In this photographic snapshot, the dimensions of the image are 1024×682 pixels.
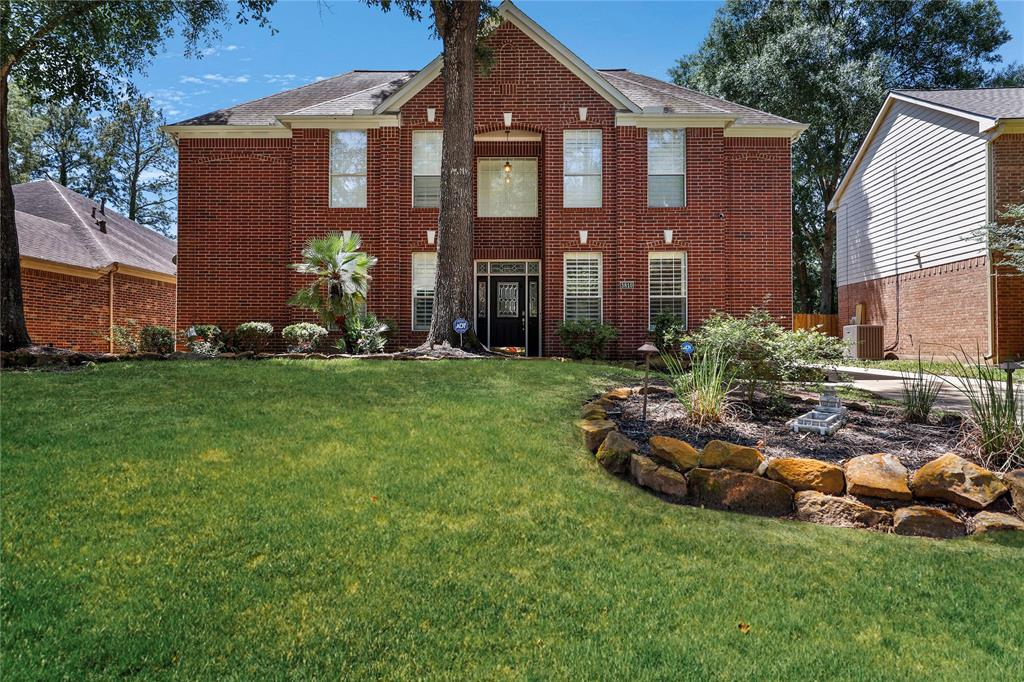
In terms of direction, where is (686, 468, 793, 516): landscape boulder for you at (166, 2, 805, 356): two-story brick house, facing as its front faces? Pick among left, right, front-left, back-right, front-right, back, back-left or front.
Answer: front

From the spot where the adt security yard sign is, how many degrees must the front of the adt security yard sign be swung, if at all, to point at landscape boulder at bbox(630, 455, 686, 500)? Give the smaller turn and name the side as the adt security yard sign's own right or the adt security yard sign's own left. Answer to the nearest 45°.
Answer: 0° — it already faces it

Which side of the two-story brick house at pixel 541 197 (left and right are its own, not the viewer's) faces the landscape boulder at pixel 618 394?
front

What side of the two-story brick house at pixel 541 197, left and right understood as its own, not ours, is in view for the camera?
front

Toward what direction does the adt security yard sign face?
toward the camera

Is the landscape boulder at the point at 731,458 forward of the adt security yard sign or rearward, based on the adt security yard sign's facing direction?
forward

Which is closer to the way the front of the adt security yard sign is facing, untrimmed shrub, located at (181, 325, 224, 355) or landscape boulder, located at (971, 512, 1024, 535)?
the landscape boulder

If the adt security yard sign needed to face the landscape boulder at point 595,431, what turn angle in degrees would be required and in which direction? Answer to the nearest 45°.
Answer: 0° — it already faces it

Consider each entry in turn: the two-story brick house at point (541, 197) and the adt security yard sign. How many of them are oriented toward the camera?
2

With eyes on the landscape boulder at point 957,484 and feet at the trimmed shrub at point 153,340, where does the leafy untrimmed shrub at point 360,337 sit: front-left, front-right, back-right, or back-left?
front-left

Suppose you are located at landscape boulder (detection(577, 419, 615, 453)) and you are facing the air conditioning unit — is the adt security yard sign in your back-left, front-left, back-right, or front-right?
front-left

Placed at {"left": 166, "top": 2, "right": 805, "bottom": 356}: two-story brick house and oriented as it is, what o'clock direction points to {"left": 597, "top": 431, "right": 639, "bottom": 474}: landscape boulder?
The landscape boulder is roughly at 12 o'clock from the two-story brick house.

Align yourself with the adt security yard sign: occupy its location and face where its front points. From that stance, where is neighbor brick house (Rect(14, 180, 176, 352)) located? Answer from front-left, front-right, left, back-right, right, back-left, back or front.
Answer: back-right

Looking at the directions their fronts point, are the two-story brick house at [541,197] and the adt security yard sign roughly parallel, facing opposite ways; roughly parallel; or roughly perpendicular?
roughly parallel
